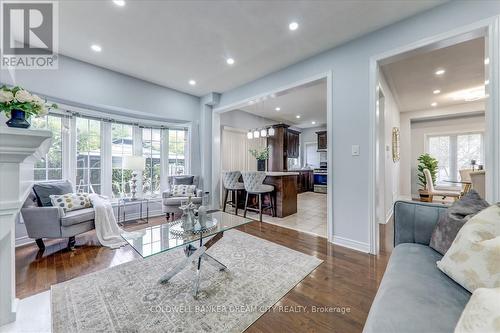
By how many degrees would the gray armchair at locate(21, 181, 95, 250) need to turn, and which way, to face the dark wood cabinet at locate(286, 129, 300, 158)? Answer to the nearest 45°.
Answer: approximately 45° to its left

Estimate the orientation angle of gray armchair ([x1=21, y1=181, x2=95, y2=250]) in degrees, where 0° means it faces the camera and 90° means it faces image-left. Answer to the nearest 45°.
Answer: approximately 315°

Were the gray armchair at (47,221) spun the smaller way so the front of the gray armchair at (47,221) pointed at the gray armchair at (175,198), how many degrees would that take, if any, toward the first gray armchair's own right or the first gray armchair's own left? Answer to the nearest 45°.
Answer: approximately 45° to the first gray armchair's own left

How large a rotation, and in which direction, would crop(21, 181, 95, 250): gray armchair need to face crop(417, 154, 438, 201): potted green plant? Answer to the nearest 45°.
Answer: approximately 45° to its left

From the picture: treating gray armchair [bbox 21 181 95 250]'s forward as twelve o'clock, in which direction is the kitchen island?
The kitchen island is roughly at 11 o'clock from the gray armchair.

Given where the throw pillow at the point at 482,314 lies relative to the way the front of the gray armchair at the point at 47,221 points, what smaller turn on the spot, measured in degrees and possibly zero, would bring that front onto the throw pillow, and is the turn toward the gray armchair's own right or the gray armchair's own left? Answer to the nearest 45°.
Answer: approximately 45° to the gray armchair's own right

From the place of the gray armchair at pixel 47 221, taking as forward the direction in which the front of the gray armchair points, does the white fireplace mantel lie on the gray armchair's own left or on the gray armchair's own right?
on the gray armchair's own right

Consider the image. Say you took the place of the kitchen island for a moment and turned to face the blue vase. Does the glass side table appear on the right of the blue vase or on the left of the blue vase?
right
